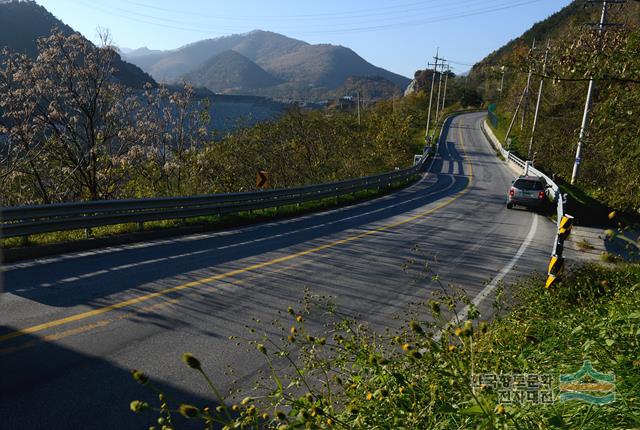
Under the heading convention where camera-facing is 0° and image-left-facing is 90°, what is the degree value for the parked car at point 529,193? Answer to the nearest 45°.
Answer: approximately 180°

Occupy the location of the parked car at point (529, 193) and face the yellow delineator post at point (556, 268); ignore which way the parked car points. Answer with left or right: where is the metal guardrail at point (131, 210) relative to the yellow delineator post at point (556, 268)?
right

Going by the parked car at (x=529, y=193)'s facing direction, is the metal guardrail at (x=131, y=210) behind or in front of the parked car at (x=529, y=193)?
behind

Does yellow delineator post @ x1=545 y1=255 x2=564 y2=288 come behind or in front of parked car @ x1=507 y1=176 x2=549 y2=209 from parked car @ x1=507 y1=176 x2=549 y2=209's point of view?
behind
